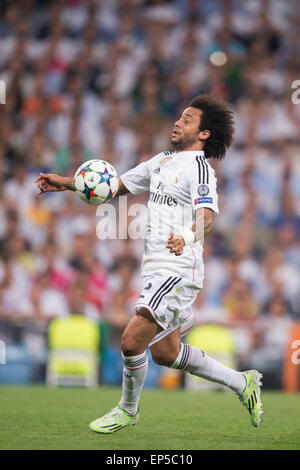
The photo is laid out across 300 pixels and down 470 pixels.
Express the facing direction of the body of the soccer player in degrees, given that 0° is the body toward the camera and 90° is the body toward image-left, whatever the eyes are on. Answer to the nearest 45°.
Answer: approximately 45°

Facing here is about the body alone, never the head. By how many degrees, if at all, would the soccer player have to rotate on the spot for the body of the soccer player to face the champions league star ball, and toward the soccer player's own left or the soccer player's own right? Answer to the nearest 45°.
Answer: approximately 45° to the soccer player's own right
